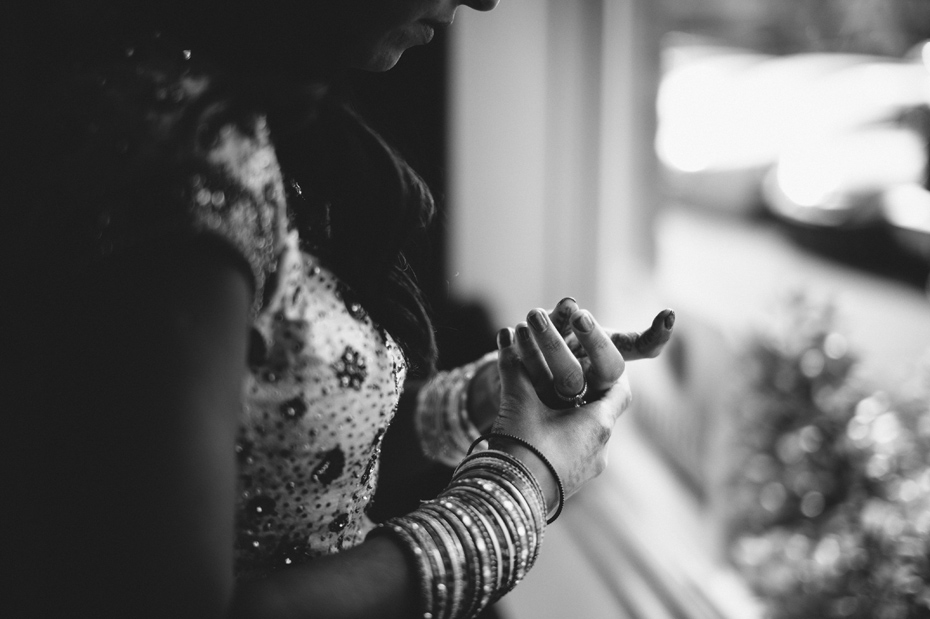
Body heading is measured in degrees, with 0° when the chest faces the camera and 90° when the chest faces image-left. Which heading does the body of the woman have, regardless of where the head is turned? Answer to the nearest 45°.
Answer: approximately 270°
